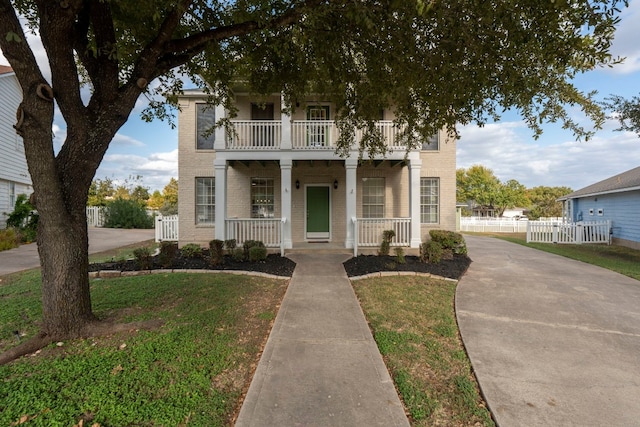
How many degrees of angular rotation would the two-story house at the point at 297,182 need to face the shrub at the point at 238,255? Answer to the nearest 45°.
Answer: approximately 45° to its right

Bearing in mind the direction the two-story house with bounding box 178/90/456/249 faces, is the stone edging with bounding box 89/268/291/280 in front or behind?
in front

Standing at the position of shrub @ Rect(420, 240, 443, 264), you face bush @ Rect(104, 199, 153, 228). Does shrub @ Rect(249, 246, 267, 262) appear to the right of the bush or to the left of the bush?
left

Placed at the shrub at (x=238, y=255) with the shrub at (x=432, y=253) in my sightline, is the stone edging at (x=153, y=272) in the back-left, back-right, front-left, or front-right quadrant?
back-right

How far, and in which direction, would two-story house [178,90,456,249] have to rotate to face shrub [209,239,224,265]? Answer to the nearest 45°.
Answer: approximately 45° to its right

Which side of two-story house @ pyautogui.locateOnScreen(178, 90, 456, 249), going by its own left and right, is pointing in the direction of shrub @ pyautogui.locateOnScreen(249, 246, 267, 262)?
front

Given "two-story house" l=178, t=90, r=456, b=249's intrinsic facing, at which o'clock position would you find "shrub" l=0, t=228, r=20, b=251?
The shrub is roughly at 3 o'clock from the two-story house.

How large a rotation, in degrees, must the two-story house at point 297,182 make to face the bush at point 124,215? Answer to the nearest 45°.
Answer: approximately 135° to its right

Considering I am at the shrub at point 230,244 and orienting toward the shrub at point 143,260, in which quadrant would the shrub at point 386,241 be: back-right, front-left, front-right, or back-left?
back-left

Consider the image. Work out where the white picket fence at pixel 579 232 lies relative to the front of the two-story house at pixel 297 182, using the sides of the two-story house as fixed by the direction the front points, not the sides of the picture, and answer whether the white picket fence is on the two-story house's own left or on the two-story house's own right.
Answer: on the two-story house's own left

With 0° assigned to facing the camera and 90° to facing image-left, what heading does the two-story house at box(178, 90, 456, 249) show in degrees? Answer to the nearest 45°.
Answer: approximately 0°

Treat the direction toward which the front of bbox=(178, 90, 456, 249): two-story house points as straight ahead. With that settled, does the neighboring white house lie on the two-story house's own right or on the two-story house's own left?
on the two-story house's own right
